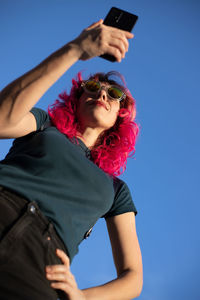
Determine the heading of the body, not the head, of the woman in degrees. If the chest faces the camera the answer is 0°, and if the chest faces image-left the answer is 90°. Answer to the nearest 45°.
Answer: approximately 0°
